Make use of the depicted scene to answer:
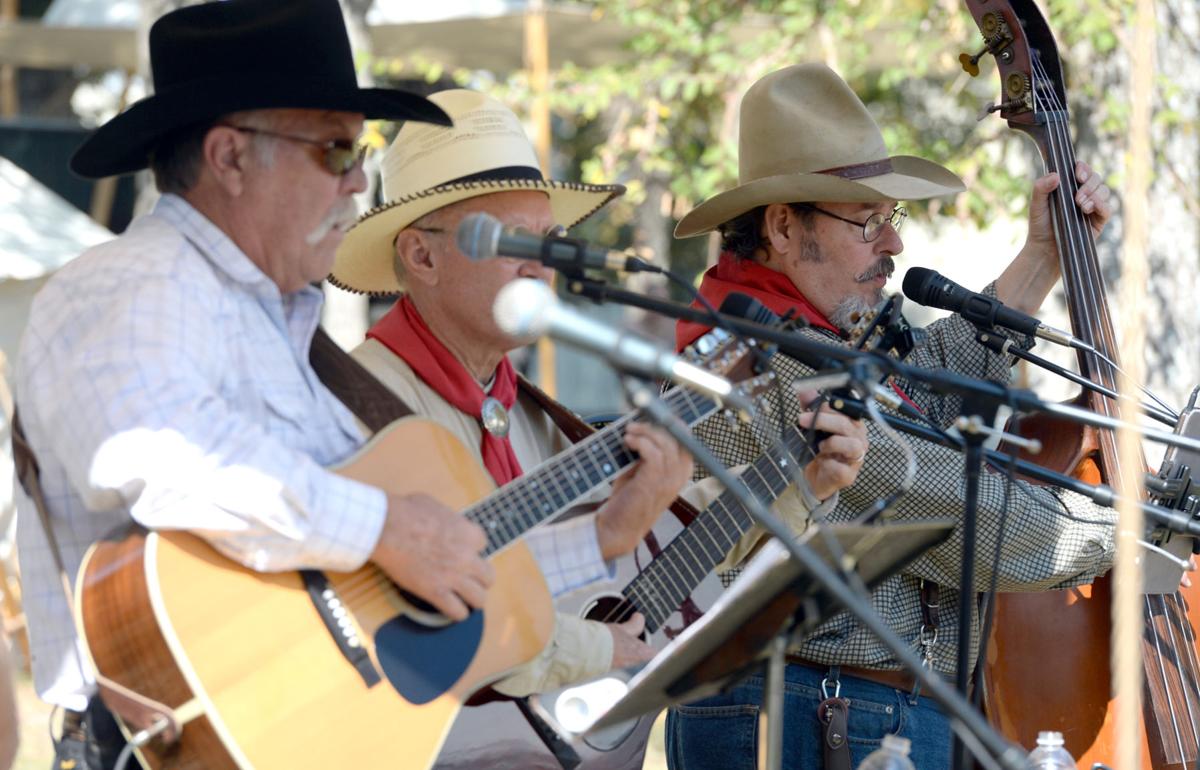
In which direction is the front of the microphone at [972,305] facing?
to the viewer's left

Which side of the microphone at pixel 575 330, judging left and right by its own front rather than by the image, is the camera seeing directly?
left

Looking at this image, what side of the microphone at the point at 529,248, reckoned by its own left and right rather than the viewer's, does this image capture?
left

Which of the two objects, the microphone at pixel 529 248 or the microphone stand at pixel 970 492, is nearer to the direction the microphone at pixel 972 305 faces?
the microphone

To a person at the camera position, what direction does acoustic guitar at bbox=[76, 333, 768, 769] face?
facing the viewer and to the right of the viewer

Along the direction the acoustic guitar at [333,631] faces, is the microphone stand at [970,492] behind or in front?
in front

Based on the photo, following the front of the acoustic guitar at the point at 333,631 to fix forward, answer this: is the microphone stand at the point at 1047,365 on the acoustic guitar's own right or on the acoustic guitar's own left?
on the acoustic guitar's own left

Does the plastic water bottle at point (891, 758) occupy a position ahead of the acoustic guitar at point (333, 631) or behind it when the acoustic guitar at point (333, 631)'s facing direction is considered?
ahead

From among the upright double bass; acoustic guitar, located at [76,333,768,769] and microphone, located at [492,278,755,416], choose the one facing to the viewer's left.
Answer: the microphone

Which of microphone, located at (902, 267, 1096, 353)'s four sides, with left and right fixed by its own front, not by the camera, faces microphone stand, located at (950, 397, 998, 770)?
left
